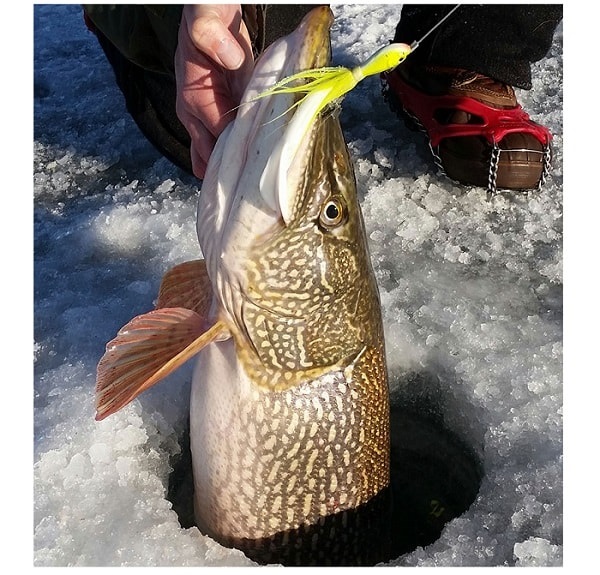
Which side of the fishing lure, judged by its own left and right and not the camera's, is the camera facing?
right
